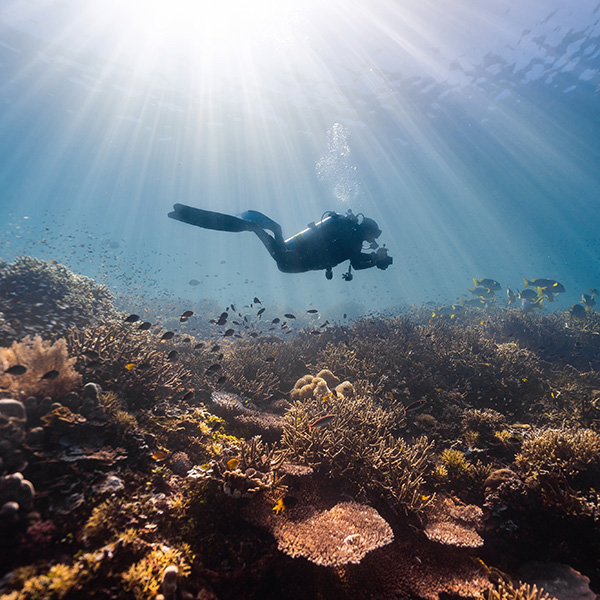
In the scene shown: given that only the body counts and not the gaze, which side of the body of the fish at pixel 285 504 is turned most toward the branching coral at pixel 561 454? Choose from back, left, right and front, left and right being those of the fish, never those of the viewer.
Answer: front
